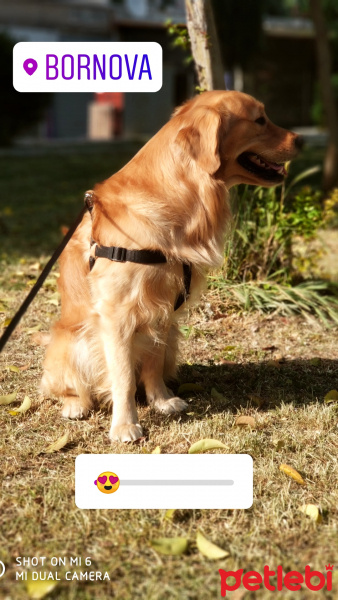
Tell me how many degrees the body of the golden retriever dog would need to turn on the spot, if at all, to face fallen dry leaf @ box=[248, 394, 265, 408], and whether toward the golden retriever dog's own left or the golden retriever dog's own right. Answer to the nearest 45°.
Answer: approximately 90° to the golden retriever dog's own left

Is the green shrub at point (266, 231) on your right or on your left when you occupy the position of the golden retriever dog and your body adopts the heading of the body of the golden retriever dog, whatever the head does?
on your left

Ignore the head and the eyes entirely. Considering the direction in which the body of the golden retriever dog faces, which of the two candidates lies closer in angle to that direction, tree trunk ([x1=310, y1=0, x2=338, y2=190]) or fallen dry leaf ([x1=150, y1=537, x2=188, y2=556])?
the fallen dry leaf

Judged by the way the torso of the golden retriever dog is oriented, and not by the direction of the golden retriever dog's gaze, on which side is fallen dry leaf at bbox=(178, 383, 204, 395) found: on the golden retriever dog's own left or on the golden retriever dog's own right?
on the golden retriever dog's own left

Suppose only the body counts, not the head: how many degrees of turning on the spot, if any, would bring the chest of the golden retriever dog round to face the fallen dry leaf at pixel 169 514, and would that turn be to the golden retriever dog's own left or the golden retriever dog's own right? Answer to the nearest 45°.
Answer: approximately 45° to the golden retriever dog's own right

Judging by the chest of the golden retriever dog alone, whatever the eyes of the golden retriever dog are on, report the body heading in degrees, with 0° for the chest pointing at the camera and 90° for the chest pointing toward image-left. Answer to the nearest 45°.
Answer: approximately 315°

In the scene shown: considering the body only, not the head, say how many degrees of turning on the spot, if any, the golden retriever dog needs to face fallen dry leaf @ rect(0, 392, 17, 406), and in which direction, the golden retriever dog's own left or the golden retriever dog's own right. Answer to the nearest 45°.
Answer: approximately 180°

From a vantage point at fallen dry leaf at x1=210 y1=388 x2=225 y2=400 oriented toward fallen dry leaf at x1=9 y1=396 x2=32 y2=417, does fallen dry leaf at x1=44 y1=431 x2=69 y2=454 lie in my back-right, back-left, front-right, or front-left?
front-left

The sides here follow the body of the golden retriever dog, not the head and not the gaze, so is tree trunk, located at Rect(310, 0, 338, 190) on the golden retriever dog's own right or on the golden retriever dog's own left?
on the golden retriever dog's own left

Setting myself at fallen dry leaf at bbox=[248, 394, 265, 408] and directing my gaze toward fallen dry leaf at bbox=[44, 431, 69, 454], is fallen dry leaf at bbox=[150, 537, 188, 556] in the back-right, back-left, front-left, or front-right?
front-left
